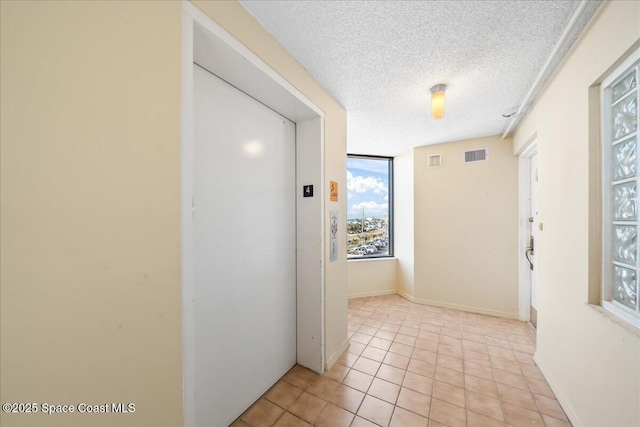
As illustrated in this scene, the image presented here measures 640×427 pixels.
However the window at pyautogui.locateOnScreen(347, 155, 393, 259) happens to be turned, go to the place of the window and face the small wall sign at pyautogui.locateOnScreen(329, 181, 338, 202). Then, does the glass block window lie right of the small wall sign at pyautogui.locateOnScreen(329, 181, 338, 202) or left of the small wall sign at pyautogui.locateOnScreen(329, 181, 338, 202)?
left

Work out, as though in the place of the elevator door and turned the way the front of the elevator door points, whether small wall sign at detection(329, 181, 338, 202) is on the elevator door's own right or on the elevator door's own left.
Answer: on the elevator door's own left

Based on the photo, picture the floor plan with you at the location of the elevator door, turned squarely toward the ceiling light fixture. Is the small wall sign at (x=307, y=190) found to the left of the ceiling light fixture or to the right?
left

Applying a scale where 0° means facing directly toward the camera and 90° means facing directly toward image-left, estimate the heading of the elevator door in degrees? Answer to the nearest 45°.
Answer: approximately 315°

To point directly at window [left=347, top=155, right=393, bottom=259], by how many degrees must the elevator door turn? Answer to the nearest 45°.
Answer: approximately 90° to its left

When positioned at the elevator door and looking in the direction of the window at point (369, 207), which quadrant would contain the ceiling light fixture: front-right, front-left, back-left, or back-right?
front-right

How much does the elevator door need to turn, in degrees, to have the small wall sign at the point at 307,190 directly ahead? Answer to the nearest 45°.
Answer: approximately 90° to its left

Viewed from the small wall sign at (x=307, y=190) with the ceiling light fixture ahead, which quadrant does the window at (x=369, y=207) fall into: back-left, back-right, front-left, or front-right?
front-left

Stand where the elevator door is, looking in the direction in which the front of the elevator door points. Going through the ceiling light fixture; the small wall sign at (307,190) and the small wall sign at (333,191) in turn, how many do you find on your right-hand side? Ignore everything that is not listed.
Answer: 0

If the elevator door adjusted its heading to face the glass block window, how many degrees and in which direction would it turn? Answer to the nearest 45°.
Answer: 0° — it already faces it

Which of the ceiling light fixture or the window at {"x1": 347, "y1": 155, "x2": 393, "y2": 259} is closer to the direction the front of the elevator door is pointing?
the ceiling light fixture

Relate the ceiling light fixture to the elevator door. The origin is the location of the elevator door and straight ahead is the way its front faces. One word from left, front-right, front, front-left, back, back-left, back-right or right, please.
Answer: front-left
